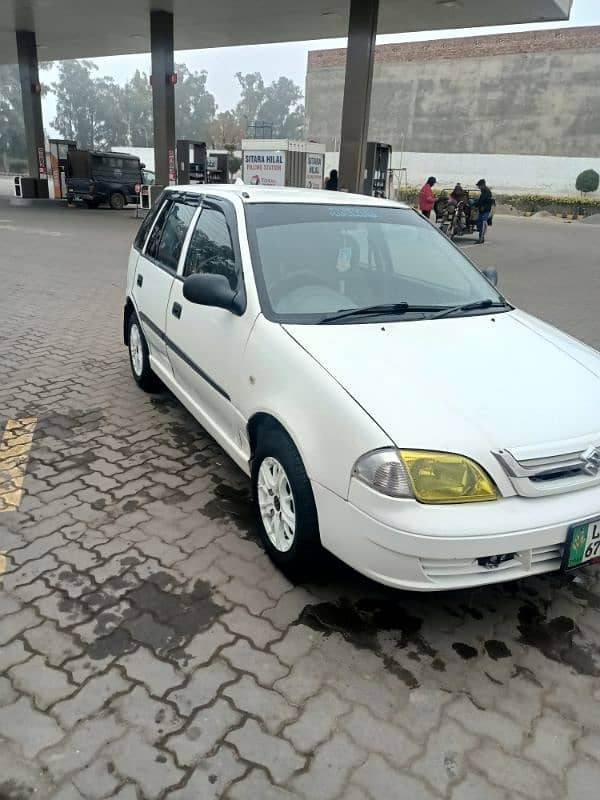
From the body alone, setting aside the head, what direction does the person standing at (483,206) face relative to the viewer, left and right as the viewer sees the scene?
facing to the left of the viewer

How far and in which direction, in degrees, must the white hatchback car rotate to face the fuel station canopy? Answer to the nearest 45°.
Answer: approximately 135° to its left

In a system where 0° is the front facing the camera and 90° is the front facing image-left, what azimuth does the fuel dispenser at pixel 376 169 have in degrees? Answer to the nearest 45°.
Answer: approximately 315°

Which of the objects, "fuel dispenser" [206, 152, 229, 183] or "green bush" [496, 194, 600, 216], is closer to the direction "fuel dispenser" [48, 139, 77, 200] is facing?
the green bush

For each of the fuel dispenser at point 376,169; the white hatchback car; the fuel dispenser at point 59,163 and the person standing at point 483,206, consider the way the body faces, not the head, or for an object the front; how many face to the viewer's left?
1

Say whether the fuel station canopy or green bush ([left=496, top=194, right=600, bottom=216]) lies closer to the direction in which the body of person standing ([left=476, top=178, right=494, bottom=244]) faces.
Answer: the fuel station canopy

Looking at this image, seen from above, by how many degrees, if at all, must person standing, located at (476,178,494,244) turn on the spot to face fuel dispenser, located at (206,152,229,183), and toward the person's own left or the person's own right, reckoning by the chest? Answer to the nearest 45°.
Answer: approximately 45° to the person's own right

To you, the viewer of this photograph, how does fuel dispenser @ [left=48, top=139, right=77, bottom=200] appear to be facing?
facing the viewer and to the right of the viewer

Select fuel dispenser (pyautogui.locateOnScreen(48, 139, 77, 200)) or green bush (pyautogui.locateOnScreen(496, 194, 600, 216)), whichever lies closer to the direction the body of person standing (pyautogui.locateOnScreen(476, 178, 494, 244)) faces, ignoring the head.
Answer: the fuel dispenser

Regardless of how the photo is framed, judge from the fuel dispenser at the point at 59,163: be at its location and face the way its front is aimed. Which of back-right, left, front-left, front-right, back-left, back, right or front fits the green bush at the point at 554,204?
front-left

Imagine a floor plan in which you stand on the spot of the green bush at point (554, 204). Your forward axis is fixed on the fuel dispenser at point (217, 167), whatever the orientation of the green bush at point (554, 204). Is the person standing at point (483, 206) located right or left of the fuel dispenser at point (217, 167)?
left
